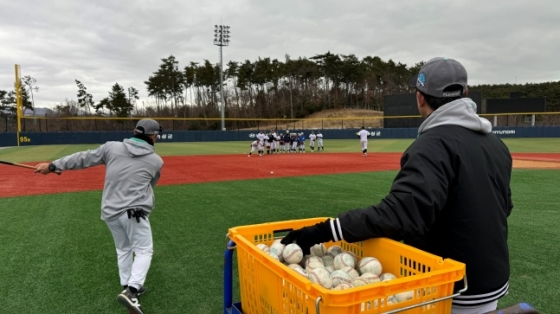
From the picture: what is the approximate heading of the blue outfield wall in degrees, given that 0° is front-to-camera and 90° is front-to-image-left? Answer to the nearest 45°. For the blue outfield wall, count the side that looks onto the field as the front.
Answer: approximately 0°

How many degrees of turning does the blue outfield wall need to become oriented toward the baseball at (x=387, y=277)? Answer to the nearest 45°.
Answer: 0° — it already faces it

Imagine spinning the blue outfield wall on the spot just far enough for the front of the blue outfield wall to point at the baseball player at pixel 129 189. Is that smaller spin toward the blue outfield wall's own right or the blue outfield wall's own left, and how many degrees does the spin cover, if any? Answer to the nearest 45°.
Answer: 0° — it already faces them

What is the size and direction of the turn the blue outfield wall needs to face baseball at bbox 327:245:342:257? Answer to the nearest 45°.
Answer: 0° — it already faces it

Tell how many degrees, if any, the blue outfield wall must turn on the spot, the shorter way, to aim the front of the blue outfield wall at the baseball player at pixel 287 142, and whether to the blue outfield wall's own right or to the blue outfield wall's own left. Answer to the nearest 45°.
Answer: approximately 45° to the blue outfield wall's own left

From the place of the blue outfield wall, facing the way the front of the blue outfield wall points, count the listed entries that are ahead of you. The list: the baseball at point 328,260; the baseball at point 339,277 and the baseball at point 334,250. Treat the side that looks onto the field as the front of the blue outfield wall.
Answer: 3

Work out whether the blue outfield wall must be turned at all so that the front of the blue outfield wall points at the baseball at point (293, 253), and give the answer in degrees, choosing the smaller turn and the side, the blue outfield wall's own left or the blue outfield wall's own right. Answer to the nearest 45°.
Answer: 0° — it already faces it

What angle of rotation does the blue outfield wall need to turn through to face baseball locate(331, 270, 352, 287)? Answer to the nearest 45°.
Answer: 0° — it already faces it
